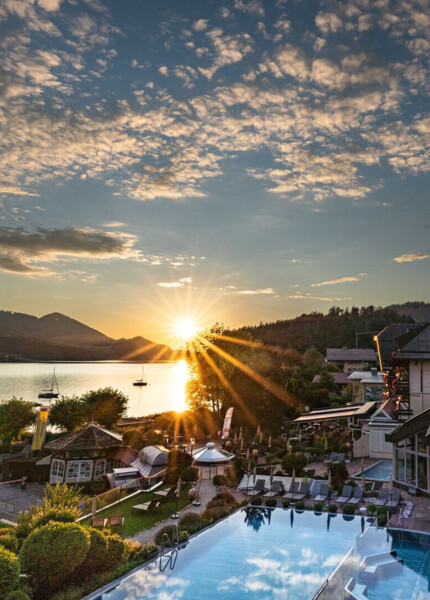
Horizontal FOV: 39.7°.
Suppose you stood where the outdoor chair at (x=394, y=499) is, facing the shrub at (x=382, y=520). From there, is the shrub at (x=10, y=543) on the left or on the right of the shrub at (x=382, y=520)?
right

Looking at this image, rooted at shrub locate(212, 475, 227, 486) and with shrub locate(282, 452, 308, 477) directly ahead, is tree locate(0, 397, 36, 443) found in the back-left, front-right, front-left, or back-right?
back-left

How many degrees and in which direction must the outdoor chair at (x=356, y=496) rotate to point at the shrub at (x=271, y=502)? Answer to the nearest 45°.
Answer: approximately 45° to its right

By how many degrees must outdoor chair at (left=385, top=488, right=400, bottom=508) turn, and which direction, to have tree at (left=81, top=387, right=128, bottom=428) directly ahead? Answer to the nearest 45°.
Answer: approximately 90° to its right

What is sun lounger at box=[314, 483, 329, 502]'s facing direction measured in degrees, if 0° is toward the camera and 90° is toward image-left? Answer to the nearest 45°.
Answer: approximately 45°

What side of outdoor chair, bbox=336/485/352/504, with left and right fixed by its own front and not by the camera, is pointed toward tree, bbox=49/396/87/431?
right

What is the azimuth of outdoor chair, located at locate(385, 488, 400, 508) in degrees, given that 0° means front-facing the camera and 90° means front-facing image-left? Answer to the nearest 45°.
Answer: approximately 45°
